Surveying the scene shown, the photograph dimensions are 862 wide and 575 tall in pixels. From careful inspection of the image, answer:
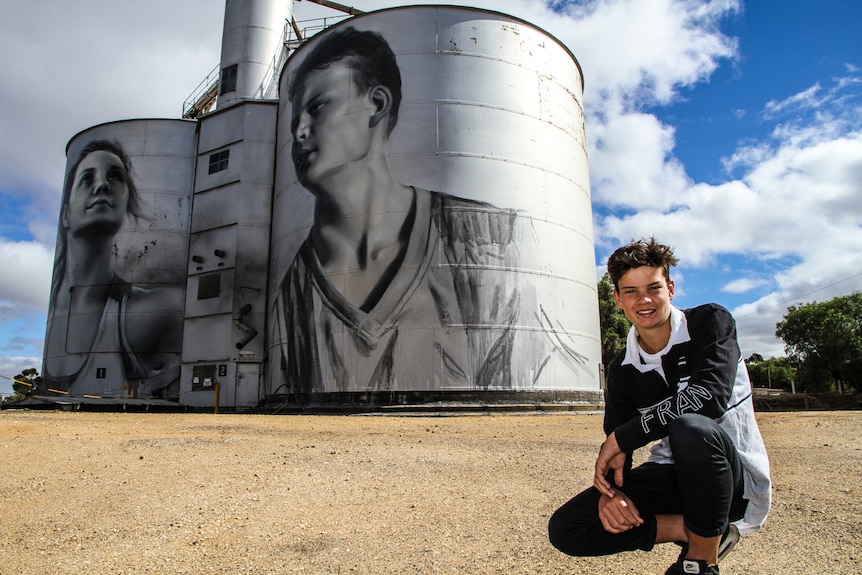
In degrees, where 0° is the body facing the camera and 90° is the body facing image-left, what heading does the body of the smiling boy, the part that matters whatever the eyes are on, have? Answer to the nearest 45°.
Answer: approximately 45°

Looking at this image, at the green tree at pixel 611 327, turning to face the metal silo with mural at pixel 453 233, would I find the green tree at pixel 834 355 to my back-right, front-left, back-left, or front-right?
back-left

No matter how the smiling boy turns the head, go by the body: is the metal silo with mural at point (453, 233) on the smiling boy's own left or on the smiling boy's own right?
on the smiling boy's own right

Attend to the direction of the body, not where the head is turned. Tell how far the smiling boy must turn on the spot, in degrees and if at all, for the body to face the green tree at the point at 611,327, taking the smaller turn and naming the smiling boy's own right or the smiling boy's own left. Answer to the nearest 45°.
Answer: approximately 135° to the smiling boy's own right

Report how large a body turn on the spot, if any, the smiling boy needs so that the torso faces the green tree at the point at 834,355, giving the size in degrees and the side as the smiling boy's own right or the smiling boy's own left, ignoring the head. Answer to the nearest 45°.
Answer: approximately 135° to the smiling boy's own right
